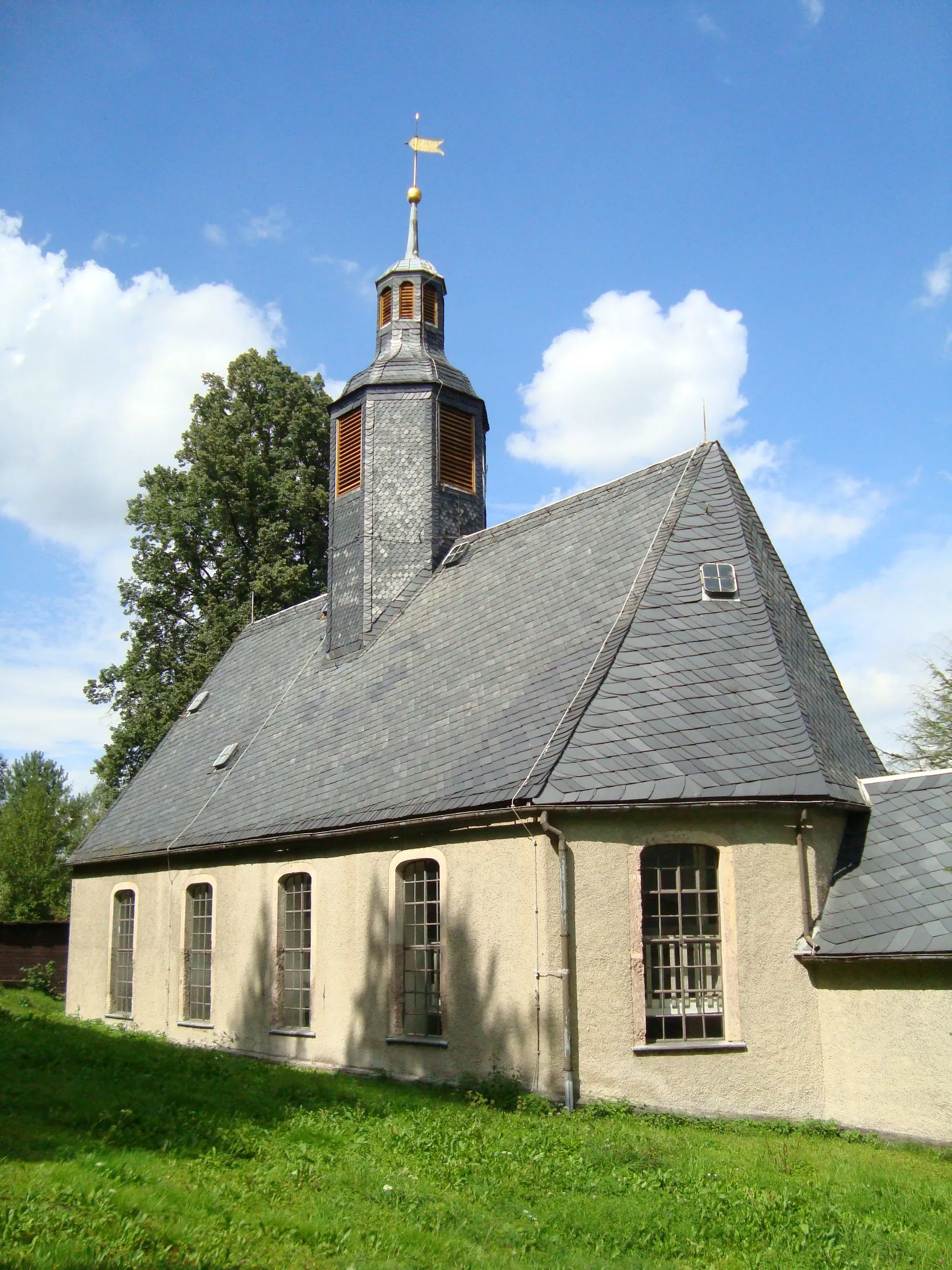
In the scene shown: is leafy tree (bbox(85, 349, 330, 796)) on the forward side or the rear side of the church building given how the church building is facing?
on the forward side

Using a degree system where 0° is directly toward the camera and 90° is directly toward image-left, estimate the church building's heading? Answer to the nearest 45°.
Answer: approximately 135°

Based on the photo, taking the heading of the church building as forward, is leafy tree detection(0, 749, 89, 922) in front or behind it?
in front
